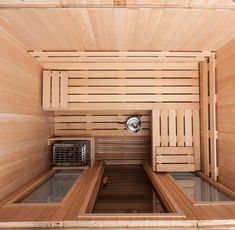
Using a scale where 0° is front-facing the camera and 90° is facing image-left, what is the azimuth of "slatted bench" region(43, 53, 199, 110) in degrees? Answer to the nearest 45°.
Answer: approximately 0°

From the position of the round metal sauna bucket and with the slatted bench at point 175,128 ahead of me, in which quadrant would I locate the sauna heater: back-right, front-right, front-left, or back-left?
back-right

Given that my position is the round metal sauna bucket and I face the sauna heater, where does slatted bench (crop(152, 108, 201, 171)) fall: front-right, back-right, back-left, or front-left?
back-left
